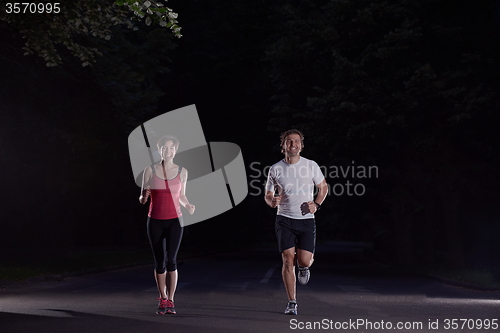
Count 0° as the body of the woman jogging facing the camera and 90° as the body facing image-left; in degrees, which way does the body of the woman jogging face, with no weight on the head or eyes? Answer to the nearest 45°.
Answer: approximately 0°

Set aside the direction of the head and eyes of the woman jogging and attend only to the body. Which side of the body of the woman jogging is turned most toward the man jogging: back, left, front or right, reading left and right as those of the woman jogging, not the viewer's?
left

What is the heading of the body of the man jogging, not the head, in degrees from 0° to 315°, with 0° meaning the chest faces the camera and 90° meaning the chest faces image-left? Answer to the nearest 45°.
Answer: approximately 0°

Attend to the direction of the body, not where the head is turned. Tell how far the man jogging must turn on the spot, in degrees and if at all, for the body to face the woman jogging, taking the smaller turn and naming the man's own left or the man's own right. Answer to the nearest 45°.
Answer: approximately 90° to the man's own right

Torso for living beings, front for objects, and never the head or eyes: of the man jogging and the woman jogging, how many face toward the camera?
2
